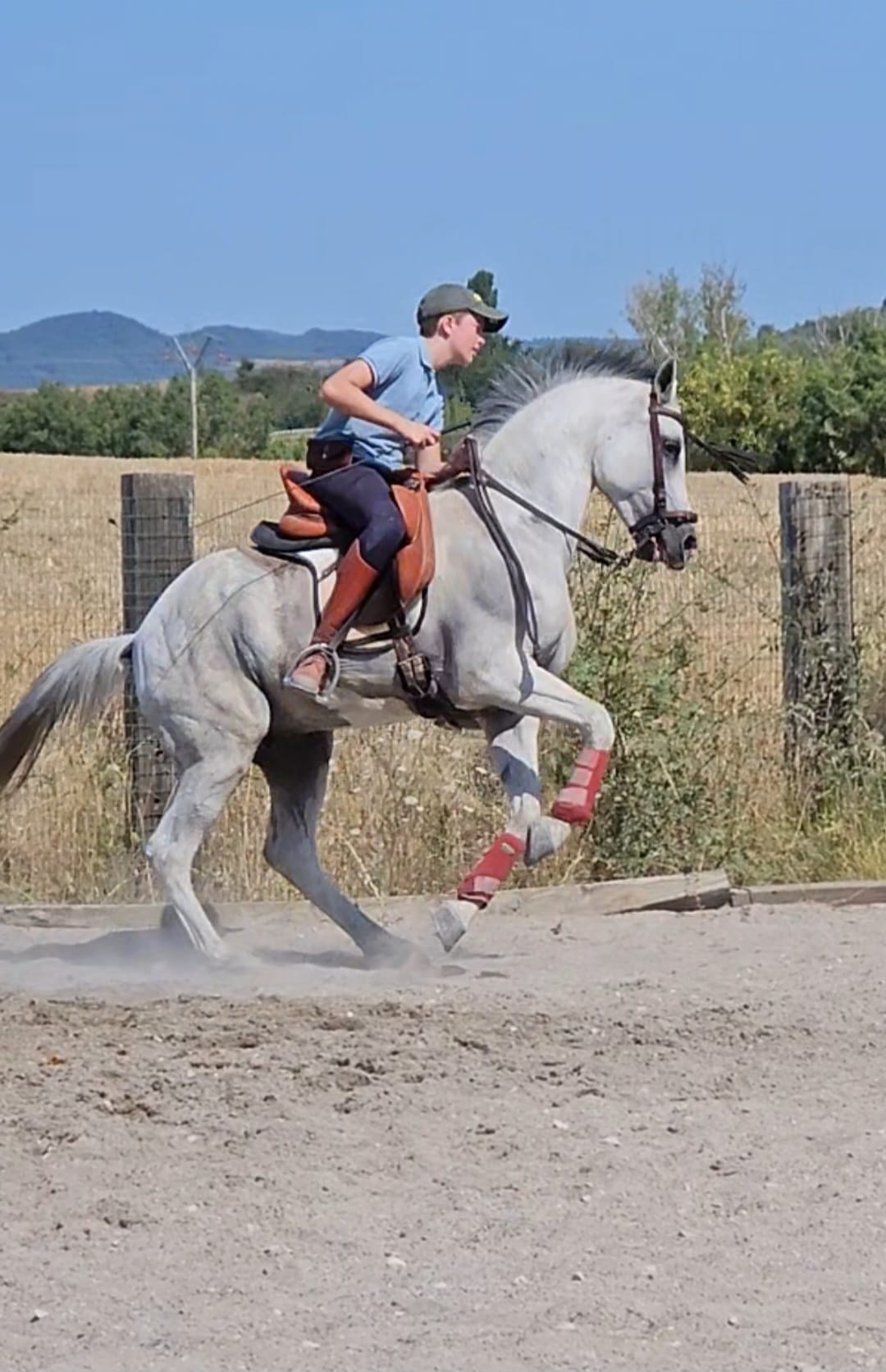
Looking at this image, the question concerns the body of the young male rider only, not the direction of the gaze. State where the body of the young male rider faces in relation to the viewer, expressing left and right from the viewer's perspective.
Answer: facing to the right of the viewer

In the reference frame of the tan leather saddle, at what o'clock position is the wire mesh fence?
The wire mesh fence is roughly at 9 o'clock from the tan leather saddle.

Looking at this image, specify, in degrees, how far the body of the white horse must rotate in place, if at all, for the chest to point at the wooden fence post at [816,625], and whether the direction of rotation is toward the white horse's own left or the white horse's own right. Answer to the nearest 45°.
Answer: approximately 45° to the white horse's own left

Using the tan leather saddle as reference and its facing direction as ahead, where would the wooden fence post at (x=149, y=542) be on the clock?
The wooden fence post is roughly at 8 o'clock from the tan leather saddle.

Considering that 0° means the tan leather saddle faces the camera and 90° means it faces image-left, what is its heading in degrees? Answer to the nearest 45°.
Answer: approximately 270°

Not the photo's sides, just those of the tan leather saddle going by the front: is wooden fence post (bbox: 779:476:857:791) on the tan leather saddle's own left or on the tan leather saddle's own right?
on the tan leather saddle's own left

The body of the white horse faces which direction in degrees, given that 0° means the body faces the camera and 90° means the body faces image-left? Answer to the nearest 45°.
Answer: approximately 270°

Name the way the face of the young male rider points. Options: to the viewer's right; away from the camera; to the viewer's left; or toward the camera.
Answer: to the viewer's right

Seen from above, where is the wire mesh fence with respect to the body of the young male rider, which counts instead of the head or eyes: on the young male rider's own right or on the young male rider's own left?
on the young male rider's own left

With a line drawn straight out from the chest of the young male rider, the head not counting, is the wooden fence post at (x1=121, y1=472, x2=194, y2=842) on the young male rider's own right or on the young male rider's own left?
on the young male rider's own left

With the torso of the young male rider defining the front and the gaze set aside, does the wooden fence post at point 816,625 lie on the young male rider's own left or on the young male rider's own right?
on the young male rider's own left
